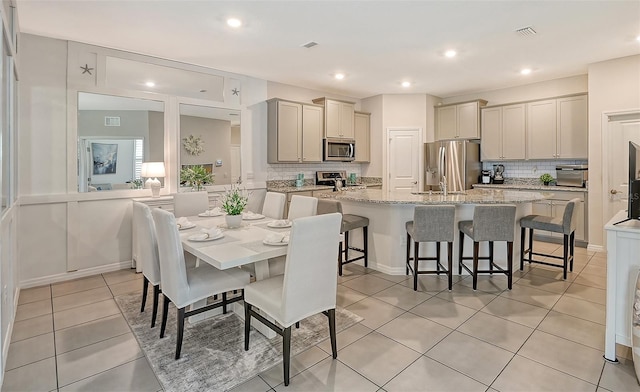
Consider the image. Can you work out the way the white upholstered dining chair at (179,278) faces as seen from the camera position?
facing away from the viewer and to the right of the viewer

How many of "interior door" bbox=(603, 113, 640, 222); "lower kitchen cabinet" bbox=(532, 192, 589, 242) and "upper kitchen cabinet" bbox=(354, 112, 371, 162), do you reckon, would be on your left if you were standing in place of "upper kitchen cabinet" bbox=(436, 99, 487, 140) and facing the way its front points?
2

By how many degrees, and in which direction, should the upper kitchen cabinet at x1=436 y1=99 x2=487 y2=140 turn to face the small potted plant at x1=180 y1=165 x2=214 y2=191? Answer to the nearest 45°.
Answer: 0° — it already faces it

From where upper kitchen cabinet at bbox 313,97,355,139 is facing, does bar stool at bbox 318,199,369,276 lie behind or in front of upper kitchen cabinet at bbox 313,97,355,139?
in front

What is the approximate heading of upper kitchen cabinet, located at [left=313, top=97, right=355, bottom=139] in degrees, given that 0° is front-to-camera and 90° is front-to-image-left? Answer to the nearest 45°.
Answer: approximately 315°

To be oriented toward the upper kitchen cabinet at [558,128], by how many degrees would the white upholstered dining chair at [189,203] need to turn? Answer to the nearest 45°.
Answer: approximately 90° to its left

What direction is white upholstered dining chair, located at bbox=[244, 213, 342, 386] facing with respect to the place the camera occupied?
facing away from the viewer and to the left of the viewer

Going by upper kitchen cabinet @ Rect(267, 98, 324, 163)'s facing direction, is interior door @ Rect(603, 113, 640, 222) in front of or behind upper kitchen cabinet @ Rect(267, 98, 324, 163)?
in front
